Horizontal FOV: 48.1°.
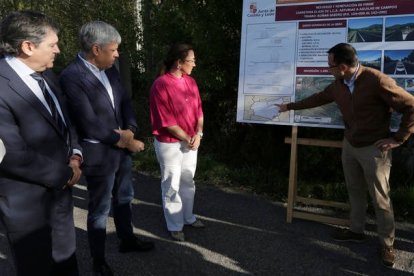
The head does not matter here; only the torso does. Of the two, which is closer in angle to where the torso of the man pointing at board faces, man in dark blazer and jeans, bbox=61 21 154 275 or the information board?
the man in dark blazer and jeans

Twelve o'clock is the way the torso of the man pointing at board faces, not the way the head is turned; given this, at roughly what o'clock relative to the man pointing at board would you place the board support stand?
The board support stand is roughly at 3 o'clock from the man pointing at board.

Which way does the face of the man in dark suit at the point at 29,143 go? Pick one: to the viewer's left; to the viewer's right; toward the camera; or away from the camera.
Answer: to the viewer's right

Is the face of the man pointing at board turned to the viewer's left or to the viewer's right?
to the viewer's left

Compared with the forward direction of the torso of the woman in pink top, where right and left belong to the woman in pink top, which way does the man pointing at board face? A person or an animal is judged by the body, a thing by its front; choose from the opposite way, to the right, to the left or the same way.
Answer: to the right

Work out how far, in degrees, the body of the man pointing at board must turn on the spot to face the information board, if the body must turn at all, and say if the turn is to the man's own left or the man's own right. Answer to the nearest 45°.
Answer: approximately 90° to the man's own right

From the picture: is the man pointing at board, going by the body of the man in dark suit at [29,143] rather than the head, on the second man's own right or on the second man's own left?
on the second man's own left

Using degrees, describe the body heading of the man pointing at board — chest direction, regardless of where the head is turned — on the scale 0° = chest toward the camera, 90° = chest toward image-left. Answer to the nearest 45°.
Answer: approximately 45°

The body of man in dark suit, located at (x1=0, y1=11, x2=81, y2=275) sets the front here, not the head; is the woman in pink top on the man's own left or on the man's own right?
on the man's own left
